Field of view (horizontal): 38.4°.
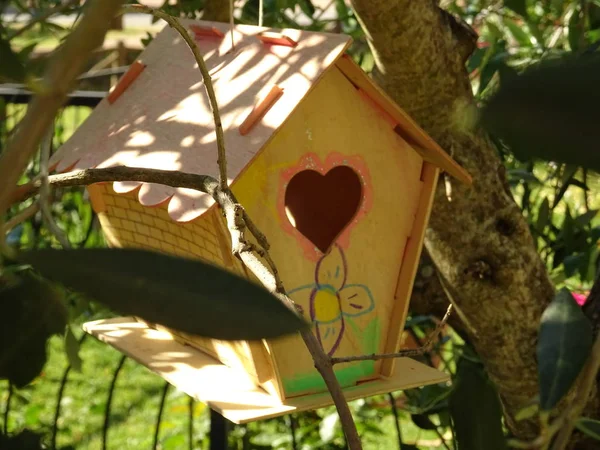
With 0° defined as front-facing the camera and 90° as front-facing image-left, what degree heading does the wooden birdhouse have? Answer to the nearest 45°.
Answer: approximately 315°

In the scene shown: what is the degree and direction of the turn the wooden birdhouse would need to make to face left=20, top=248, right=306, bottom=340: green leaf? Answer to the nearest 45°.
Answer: approximately 45° to its right

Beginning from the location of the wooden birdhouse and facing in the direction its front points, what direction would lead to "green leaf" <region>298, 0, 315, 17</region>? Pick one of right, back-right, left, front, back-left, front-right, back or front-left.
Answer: back-left

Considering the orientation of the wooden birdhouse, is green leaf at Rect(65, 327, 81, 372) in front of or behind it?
behind
